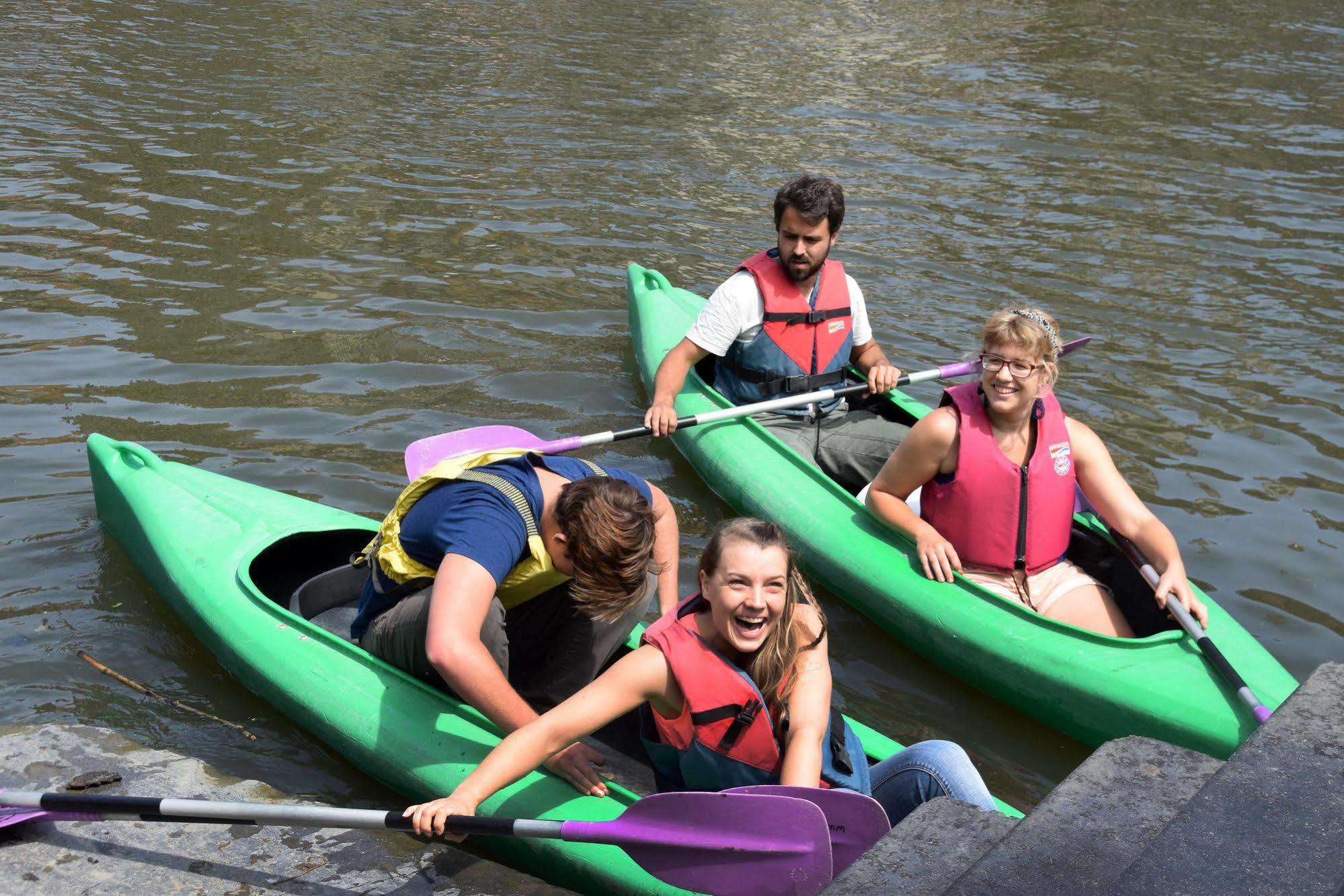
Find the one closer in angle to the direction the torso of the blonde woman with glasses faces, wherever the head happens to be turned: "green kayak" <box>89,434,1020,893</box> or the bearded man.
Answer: the green kayak

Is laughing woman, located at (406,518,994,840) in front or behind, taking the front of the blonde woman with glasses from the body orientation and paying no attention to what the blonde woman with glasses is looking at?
in front

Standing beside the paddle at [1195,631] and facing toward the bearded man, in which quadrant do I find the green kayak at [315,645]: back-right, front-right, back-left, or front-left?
front-left

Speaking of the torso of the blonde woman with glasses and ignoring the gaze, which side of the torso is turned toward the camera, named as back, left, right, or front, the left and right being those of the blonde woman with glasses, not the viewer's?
front

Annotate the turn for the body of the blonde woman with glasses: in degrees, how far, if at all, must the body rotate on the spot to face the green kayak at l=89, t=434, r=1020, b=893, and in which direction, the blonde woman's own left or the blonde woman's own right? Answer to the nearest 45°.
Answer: approximately 45° to the blonde woman's own right

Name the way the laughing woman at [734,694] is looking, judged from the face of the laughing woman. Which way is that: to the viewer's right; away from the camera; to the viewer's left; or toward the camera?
toward the camera

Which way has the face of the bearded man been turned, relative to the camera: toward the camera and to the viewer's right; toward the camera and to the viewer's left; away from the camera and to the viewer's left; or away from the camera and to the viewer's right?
toward the camera and to the viewer's left

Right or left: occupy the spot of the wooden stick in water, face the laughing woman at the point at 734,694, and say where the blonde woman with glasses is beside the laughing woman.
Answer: left

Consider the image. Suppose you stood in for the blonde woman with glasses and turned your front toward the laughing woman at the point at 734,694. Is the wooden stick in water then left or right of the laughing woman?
right

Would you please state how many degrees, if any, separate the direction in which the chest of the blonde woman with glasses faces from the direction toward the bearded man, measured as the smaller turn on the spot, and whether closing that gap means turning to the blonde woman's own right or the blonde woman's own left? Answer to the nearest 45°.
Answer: approximately 135° to the blonde woman's own right

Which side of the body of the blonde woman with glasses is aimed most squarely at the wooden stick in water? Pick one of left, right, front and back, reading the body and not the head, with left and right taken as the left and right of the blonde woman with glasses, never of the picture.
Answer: right

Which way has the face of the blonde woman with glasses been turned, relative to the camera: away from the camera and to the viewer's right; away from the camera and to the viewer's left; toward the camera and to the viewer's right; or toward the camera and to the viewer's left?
toward the camera and to the viewer's left
